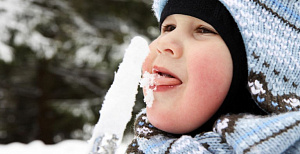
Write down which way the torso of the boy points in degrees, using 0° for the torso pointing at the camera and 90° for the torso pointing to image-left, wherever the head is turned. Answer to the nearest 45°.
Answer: approximately 45°
